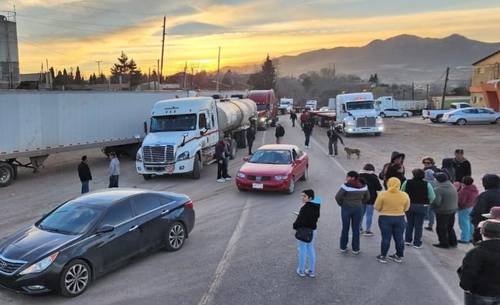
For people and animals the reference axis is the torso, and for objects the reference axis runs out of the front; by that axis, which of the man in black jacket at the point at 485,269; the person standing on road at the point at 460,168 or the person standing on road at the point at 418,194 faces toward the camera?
the person standing on road at the point at 460,168

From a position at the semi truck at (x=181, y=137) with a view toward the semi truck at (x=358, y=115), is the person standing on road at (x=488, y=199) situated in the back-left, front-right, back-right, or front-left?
back-right

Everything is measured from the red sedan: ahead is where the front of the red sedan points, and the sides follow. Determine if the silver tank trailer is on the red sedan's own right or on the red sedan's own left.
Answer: on the red sedan's own right

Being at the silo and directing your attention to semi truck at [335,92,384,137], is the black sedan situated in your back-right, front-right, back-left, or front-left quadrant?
front-right

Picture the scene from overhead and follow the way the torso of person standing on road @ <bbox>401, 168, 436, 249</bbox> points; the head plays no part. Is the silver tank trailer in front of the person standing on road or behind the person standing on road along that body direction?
in front

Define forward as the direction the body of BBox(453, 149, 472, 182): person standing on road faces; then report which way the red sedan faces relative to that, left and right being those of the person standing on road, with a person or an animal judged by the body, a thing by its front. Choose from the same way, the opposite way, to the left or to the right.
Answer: the same way

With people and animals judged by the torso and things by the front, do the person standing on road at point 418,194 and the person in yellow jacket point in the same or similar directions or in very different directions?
same or similar directions

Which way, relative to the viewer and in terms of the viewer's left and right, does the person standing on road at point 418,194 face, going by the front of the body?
facing away from the viewer

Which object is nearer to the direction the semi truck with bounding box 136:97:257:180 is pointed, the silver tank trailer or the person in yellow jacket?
the person in yellow jacket

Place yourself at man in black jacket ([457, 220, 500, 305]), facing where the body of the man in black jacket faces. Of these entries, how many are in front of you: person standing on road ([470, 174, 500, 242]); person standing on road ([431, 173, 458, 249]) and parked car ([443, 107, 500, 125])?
3

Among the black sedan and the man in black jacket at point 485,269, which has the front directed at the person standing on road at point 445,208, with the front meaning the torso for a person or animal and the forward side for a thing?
the man in black jacket

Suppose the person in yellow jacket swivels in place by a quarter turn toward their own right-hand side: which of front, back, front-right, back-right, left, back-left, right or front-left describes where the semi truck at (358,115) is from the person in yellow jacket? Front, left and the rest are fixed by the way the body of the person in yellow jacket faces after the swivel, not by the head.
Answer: left

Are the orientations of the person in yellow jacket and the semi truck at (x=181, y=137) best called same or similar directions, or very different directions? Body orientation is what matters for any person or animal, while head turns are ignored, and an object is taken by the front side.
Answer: very different directions

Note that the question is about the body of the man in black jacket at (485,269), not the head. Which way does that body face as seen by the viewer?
away from the camera

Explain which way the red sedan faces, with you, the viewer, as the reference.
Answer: facing the viewer and to the left of the viewer

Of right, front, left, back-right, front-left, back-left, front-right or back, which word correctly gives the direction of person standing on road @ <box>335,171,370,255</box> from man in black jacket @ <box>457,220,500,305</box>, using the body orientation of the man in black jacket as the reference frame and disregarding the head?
front-left

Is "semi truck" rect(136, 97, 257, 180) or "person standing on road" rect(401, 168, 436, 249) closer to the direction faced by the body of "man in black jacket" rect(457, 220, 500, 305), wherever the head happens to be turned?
the person standing on road

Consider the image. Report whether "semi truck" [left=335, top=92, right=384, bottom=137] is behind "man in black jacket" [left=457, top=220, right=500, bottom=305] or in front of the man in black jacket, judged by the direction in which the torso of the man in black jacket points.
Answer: in front

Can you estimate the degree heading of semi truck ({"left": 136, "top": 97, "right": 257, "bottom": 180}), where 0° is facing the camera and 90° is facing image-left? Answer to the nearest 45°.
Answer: approximately 45°

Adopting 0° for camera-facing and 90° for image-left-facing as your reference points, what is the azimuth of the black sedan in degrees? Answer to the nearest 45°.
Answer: approximately 45°

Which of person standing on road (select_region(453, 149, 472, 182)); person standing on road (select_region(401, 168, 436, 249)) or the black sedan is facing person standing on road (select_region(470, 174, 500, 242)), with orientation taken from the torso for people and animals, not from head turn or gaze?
person standing on road (select_region(453, 149, 472, 182))

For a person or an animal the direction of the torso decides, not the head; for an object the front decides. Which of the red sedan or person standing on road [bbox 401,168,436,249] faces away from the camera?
the person standing on road

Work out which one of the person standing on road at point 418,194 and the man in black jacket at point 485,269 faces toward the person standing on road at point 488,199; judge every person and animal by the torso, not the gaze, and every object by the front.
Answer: the man in black jacket
